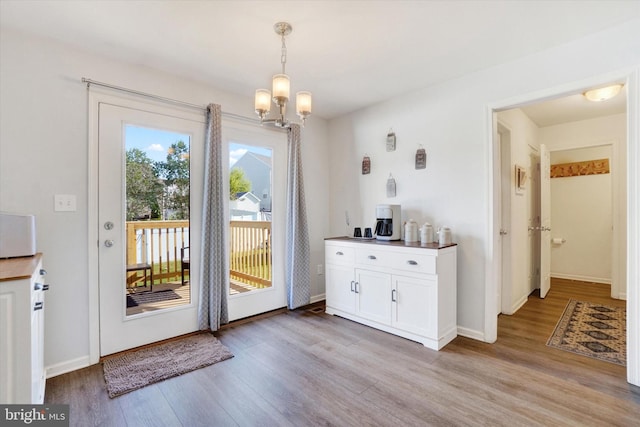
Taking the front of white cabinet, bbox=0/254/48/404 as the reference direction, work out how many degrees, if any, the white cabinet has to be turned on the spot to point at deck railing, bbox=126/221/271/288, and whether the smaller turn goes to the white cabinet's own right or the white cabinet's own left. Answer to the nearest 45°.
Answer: approximately 45° to the white cabinet's own left

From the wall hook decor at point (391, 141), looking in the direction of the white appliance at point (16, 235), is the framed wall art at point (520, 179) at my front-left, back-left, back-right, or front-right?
back-left

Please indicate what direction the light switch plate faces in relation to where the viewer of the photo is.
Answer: facing the viewer

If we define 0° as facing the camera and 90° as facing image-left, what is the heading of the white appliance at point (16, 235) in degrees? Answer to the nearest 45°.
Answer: approximately 270°

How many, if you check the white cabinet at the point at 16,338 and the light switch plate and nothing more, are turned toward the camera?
1

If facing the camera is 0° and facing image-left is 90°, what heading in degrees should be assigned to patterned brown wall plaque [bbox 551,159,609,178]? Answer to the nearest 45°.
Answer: approximately 45°

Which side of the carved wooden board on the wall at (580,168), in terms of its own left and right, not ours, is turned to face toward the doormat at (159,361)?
front

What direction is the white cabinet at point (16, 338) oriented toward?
to the viewer's right

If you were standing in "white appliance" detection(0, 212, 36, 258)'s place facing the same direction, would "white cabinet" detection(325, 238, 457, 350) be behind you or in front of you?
in front

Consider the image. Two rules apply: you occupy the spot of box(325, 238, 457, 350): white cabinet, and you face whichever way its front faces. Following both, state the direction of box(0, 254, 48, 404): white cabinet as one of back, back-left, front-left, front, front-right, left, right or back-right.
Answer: front

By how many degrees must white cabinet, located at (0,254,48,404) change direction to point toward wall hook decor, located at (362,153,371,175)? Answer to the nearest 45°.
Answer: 0° — it already faces it

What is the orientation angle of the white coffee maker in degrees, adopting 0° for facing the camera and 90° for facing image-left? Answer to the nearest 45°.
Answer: approximately 45°
